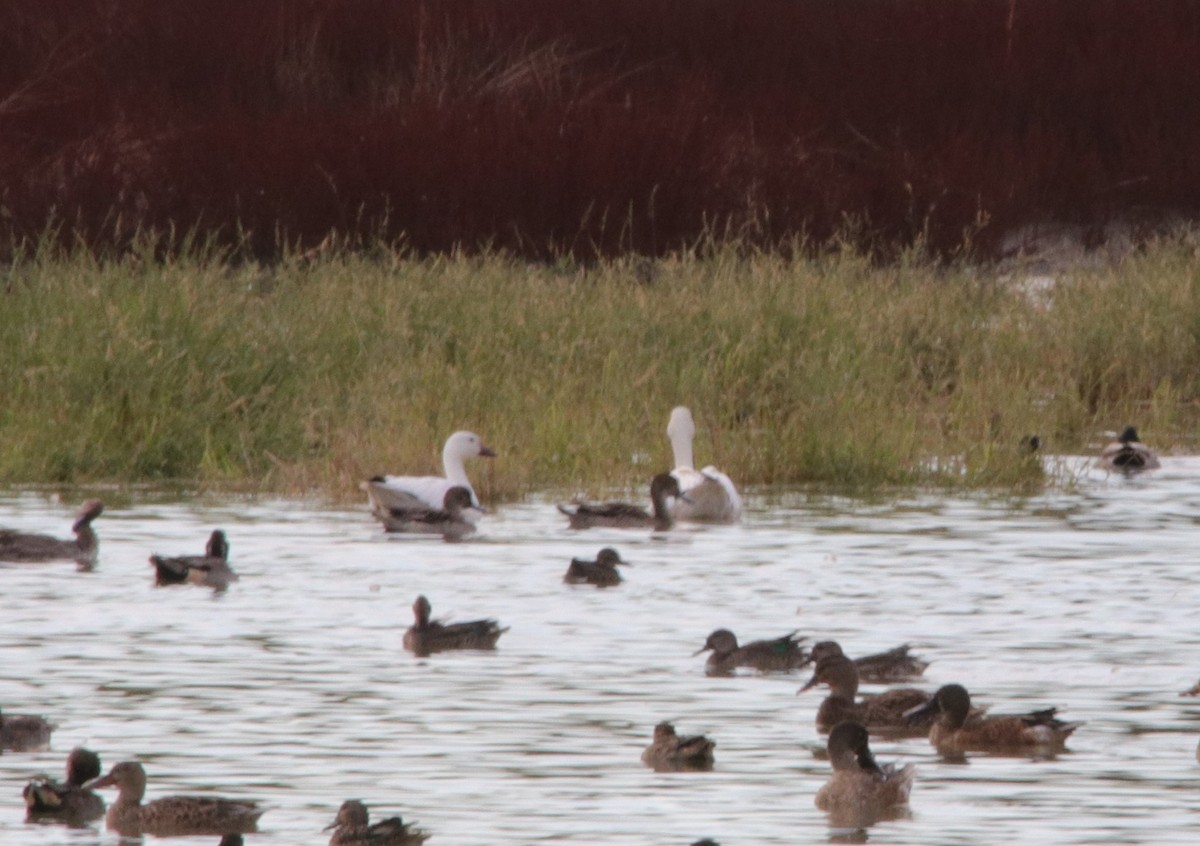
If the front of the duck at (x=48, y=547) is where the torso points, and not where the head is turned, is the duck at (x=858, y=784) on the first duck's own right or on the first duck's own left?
on the first duck's own right

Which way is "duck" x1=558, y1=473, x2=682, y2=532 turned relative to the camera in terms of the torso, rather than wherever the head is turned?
to the viewer's right

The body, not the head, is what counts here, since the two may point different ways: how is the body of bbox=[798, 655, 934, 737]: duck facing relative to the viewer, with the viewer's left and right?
facing to the left of the viewer

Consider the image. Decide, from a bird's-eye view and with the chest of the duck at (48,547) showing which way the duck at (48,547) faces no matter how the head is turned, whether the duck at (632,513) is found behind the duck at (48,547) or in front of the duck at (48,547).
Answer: in front

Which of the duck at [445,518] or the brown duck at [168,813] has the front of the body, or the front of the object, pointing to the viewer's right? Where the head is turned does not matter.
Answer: the duck

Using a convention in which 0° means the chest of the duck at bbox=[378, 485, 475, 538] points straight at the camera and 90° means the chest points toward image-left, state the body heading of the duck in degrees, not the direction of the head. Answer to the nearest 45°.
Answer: approximately 270°

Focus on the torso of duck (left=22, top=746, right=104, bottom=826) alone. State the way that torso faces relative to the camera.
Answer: to the viewer's right

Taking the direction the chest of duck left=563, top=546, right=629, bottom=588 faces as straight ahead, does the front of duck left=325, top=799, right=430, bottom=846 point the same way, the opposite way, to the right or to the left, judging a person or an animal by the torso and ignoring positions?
the opposite way

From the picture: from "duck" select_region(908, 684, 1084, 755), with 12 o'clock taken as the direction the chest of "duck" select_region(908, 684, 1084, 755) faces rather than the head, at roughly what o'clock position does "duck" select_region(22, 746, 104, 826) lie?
"duck" select_region(22, 746, 104, 826) is roughly at 11 o'clock from "duck" select_region(908, 684, 1084, 755).

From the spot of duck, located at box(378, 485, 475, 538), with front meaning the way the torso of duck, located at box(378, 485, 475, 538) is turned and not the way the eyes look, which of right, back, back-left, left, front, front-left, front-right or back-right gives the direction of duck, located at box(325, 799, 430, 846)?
right
